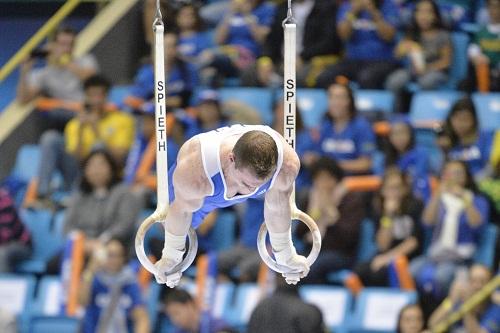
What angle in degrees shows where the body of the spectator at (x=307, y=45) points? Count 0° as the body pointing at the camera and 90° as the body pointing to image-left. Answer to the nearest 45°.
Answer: approximately 0°

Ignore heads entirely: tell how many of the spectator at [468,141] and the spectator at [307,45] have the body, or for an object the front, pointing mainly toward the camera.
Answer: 2

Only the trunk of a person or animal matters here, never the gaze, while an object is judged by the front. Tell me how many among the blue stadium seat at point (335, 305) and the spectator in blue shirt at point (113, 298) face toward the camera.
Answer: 2

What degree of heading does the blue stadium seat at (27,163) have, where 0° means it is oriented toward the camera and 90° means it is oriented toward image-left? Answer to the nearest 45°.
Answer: approximately 45°

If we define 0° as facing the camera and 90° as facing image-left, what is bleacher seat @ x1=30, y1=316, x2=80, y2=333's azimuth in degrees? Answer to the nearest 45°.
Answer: approximately 0°

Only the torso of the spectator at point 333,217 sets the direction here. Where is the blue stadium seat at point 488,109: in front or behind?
behind

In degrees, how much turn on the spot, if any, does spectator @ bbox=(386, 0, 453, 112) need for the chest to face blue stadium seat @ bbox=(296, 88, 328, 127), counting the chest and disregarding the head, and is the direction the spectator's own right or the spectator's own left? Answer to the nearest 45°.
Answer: approximately 45° to the spectator's own right
